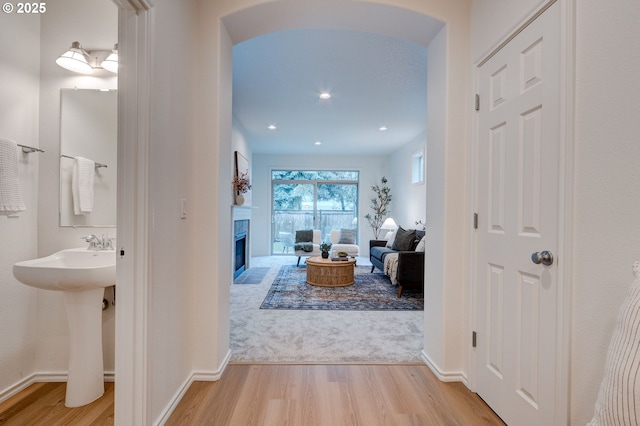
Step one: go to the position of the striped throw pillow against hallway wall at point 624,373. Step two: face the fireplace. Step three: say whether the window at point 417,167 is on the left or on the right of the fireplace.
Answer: right

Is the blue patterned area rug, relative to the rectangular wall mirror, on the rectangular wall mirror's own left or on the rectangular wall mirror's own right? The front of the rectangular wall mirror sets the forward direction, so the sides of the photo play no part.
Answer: on the rectangular wall mirror's own left

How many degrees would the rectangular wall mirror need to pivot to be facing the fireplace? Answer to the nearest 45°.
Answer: approximately 135° to its left

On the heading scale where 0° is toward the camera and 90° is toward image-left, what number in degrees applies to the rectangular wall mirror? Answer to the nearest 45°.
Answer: approximately 0°

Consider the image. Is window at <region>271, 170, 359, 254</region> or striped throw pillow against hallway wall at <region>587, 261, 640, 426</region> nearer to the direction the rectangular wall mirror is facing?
the striped throw pillow against hallway wall

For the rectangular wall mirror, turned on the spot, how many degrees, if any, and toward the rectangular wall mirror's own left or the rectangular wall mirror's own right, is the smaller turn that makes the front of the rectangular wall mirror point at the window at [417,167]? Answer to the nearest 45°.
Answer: approximately 90° to the rectangular wall mirror's own left

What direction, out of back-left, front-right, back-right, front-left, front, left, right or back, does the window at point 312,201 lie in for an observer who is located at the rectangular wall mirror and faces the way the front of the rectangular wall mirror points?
back-left

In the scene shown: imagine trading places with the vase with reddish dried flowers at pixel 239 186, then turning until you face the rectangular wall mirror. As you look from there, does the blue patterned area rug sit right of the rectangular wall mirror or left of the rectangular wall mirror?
left

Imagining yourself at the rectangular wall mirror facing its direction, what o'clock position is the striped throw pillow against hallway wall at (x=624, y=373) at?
The striped throw pillow against hallway wall is roughly at 11 o'clock from the rectangular wall mirror.

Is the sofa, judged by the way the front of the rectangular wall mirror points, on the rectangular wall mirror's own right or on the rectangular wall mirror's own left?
on the rectangular wall mirror's own left
